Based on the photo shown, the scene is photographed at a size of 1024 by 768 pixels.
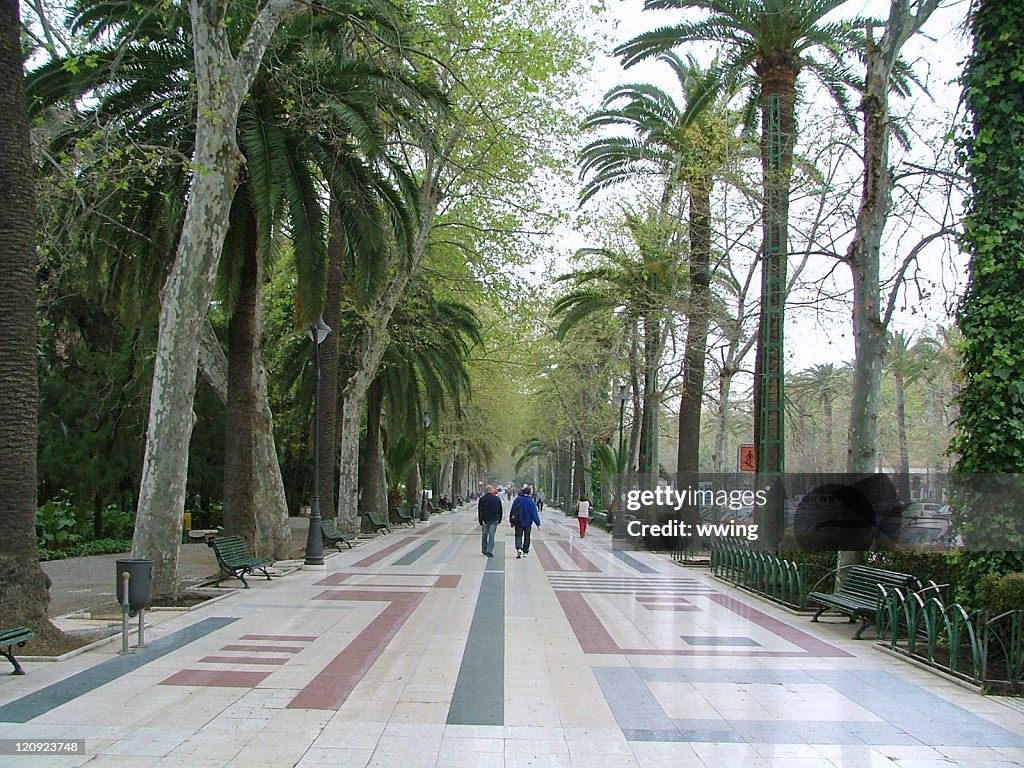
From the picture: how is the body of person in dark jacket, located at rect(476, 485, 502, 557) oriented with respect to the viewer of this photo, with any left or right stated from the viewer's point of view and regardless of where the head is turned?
facing away from the viewer

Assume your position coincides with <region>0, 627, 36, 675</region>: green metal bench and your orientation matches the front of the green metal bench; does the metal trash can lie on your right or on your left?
on your left

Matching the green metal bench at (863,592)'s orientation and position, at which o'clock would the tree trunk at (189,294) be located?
The tree trunk is roughly at 1 o'clock from the green metal bench.

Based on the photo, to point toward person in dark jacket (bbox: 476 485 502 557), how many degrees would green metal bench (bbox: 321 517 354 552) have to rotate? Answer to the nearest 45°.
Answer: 0° — it already faces them

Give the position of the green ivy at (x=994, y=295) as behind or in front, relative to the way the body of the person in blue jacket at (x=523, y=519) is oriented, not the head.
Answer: behind

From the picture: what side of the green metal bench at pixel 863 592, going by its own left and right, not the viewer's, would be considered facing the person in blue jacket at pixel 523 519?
right

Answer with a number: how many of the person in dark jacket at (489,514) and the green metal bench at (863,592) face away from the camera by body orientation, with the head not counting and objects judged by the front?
1

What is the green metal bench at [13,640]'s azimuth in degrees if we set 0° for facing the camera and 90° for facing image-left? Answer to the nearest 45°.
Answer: approximately 315°

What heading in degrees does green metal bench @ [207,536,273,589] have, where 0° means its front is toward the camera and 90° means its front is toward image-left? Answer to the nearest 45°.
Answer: approximately 315°

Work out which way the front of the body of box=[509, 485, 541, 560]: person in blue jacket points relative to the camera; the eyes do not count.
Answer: away from the camera

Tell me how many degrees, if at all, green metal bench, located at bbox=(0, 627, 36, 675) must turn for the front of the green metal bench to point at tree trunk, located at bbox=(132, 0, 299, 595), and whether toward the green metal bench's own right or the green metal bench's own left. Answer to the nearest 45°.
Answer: approximately 90° to the green metal bench's own left

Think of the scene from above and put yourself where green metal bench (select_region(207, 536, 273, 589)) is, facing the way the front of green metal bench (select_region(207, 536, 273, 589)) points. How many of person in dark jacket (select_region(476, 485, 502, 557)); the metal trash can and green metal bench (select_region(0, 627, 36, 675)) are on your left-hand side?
1

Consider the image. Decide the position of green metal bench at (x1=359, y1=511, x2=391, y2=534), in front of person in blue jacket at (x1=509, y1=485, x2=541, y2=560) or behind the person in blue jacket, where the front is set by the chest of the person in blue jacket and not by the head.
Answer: in front

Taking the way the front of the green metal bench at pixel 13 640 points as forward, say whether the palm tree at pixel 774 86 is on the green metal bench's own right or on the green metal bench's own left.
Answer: on the green metal bench's own left

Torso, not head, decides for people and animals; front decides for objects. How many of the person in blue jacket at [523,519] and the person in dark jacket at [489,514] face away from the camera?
2
